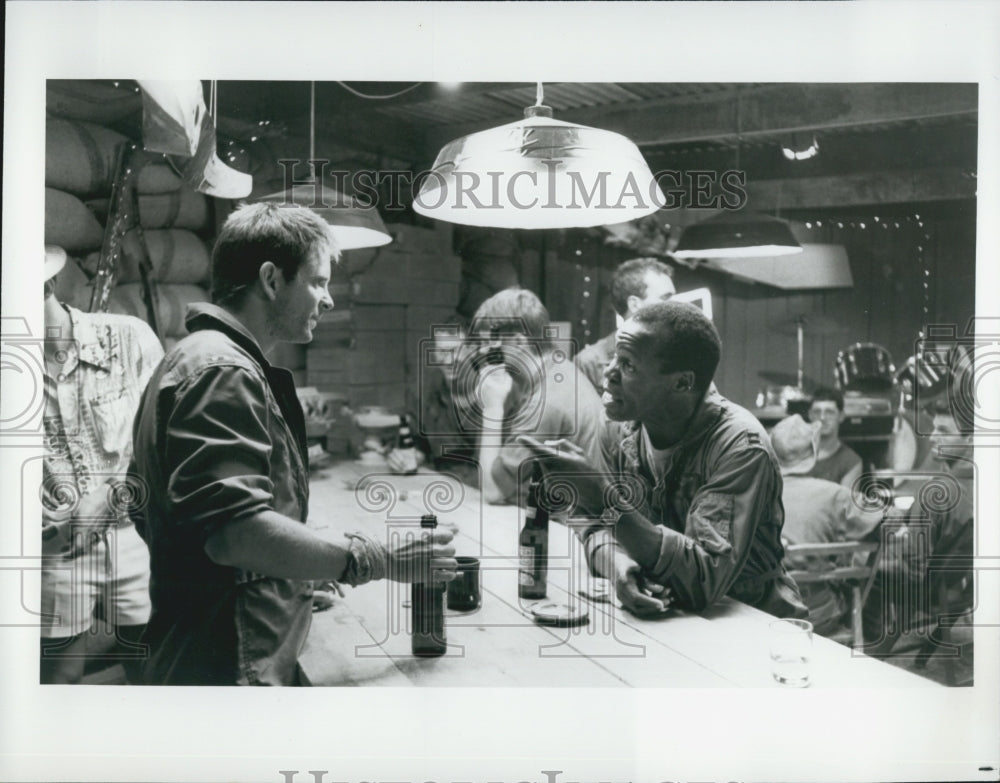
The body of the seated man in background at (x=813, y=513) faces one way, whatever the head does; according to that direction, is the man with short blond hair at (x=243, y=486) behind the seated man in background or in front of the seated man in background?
behind

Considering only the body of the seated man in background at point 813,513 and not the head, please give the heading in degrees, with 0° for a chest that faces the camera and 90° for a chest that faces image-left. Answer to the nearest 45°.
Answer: approximately 225°

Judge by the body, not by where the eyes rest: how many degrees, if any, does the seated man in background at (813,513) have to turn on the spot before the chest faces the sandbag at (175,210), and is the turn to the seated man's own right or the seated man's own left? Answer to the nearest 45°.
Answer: approximately 135° to the seated man's own left

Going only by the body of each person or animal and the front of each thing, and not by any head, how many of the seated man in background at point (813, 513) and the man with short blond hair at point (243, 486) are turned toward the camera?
0

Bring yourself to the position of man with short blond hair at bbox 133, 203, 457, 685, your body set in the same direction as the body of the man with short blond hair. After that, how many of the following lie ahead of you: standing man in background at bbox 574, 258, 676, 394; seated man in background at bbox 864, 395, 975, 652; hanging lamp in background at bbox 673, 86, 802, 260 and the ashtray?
4

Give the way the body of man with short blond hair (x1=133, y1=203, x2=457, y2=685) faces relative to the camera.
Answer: to the viewer's right

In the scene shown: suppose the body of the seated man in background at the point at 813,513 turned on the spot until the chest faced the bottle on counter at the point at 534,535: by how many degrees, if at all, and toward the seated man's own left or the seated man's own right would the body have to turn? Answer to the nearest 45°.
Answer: approximately 135° to the seated man's own left

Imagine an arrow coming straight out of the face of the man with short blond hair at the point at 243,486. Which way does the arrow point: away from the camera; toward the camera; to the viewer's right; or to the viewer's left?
to the viewer's right
